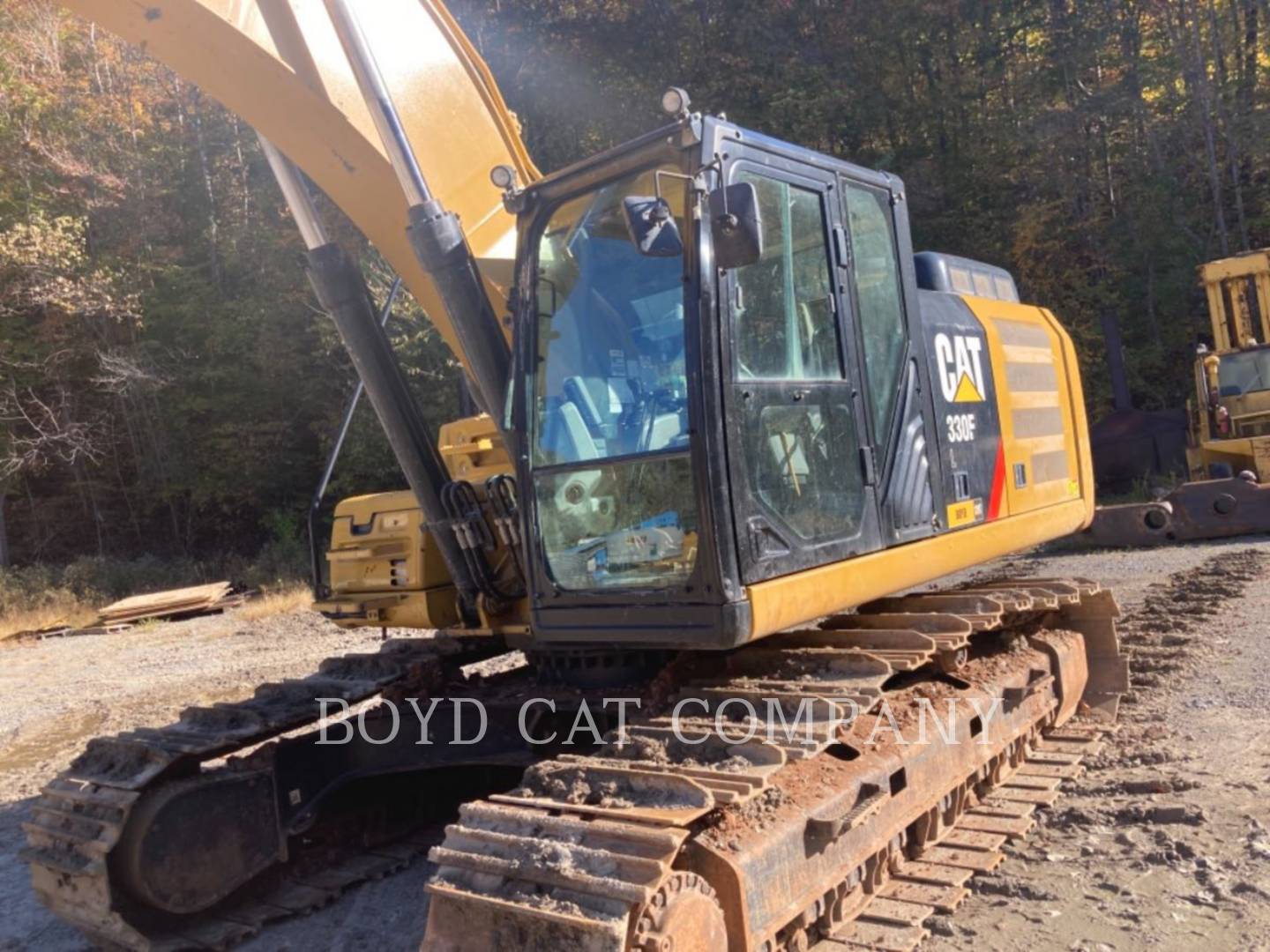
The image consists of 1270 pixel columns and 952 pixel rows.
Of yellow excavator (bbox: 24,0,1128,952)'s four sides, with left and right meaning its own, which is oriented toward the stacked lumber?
right

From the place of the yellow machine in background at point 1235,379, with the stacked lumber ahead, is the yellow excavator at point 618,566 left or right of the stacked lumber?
left

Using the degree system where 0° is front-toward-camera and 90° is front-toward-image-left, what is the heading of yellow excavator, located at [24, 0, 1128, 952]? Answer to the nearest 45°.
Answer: approximately 45°

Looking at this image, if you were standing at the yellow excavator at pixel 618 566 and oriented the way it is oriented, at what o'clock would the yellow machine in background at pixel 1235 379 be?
The yellow machine in background is roughly at 6 o'clock from the yellow excavator.

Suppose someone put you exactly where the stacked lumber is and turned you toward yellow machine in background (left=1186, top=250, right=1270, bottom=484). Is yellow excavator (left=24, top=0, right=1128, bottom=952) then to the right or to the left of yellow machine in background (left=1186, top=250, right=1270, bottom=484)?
right
